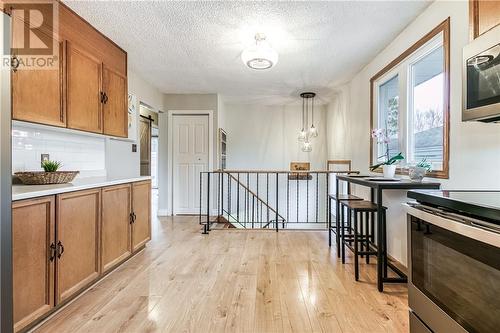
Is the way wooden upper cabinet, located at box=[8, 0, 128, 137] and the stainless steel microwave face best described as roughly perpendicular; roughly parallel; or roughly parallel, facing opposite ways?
roughly parallel, facing opposite ways

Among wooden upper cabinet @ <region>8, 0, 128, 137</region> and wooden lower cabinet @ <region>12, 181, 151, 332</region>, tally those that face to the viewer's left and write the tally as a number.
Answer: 0

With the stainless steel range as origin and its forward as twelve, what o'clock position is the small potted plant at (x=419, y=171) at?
The small potted plant is roughly at 4 o'clock from the stainless steel range.

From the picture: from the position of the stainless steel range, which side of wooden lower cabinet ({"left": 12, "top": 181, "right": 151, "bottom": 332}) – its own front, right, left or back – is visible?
front

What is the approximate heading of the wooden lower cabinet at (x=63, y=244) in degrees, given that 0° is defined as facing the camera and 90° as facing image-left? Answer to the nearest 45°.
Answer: approximately 315°

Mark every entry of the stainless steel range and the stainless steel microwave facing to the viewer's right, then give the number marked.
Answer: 0

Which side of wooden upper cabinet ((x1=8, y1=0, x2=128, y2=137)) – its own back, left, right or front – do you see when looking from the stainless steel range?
front

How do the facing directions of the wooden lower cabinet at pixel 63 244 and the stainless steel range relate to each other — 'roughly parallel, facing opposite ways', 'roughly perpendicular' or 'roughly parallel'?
roughly parallel, facing opposite ways

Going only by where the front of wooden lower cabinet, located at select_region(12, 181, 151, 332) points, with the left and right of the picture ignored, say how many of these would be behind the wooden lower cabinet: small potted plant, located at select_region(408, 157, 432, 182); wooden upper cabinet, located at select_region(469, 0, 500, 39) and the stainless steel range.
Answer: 0

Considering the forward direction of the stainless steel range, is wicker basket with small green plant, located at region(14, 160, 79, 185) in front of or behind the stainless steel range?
in front

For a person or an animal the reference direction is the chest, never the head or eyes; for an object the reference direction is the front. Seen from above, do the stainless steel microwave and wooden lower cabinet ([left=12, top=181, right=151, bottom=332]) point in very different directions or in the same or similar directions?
very different directions

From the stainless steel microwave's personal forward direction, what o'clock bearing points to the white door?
The white door is roughly at 2 o'clock from the stainless steel microwave.

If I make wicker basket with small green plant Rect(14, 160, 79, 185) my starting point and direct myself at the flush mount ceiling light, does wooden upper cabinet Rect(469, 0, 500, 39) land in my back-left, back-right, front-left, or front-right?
front-right

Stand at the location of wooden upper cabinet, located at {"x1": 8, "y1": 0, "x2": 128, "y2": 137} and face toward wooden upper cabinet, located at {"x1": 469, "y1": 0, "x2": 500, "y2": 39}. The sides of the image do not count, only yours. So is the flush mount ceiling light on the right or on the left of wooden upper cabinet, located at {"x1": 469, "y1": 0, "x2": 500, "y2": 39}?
left

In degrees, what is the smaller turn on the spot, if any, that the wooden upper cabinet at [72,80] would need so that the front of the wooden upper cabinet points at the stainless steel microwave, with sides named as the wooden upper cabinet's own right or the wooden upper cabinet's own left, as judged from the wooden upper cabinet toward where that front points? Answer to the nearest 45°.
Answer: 0° — it already faces it

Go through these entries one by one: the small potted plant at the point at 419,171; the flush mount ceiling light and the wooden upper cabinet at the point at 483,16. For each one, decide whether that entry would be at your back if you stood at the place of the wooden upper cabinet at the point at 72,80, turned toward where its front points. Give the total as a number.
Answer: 0

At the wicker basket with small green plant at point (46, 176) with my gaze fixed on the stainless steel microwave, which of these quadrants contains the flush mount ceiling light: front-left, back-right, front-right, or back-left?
front-left

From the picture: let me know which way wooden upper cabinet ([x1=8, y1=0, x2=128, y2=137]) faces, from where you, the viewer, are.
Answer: facing the viewer and to the right of the viewer

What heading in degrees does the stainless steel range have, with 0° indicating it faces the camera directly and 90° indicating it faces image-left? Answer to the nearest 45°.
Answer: approximately 45°
